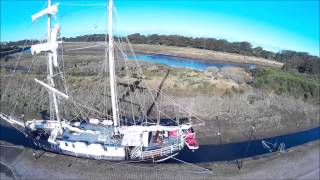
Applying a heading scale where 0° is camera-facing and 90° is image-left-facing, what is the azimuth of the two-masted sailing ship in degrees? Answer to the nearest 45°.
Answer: approximately 90°
